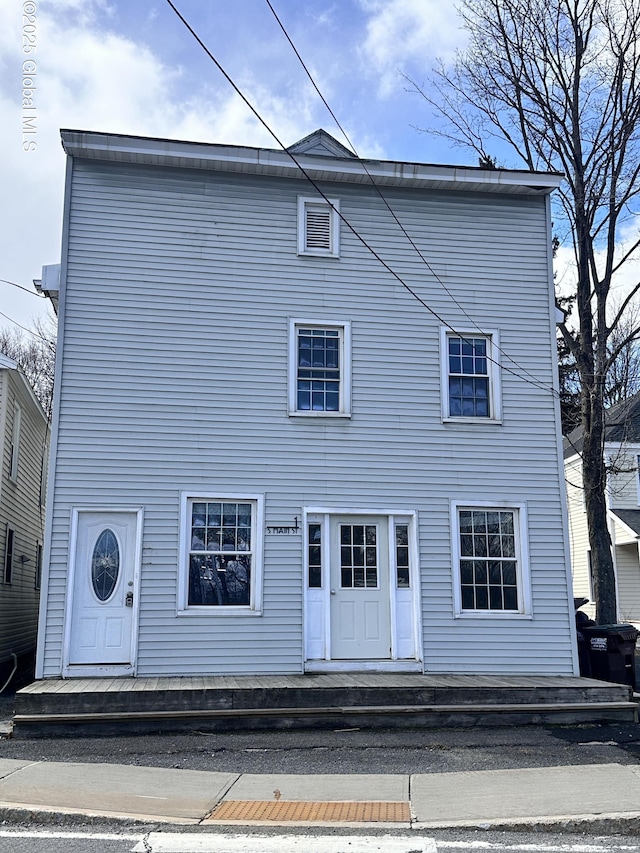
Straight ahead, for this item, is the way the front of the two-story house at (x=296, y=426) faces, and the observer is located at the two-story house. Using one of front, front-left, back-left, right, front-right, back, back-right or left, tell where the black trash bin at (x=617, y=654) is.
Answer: left

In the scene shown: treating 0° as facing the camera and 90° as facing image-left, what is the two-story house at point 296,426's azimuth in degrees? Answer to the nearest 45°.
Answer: approximately 0°

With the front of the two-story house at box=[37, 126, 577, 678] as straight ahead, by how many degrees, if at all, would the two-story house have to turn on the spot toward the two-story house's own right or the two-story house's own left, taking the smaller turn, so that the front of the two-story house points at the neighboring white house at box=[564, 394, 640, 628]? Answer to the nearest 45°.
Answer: approximately 135° to the two-story house's own left

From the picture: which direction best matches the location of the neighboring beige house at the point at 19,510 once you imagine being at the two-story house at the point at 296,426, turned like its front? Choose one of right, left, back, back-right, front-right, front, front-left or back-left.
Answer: back-right
